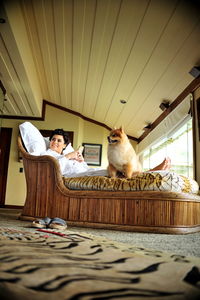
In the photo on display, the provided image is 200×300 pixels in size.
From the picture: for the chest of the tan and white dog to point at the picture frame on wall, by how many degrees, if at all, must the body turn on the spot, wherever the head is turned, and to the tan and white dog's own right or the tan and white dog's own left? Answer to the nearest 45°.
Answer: approximately 135° to the tan and white dog's own right

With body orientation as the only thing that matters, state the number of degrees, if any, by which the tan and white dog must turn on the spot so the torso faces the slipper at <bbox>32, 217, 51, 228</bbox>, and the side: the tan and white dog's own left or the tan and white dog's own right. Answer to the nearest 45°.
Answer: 0° — it already faces it

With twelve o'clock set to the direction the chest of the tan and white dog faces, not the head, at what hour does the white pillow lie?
The white pillow is roughly at 2 o'clock from the tan and white dog.

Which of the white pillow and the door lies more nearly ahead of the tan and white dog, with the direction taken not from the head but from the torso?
the white pillow

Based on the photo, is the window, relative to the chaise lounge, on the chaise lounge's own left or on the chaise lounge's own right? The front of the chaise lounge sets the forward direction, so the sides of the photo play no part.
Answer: on the chaise lounge's own left

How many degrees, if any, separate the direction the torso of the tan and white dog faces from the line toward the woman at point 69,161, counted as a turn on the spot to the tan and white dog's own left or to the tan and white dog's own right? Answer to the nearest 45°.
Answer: approximately 90° to the tan and white dog's own right

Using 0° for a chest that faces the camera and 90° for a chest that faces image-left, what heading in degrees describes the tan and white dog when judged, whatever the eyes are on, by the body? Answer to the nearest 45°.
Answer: approximately 45°

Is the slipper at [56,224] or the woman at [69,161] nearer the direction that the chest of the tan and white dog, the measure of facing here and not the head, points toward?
the slipper

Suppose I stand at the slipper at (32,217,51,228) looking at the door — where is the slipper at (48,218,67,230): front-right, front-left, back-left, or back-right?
back-right
